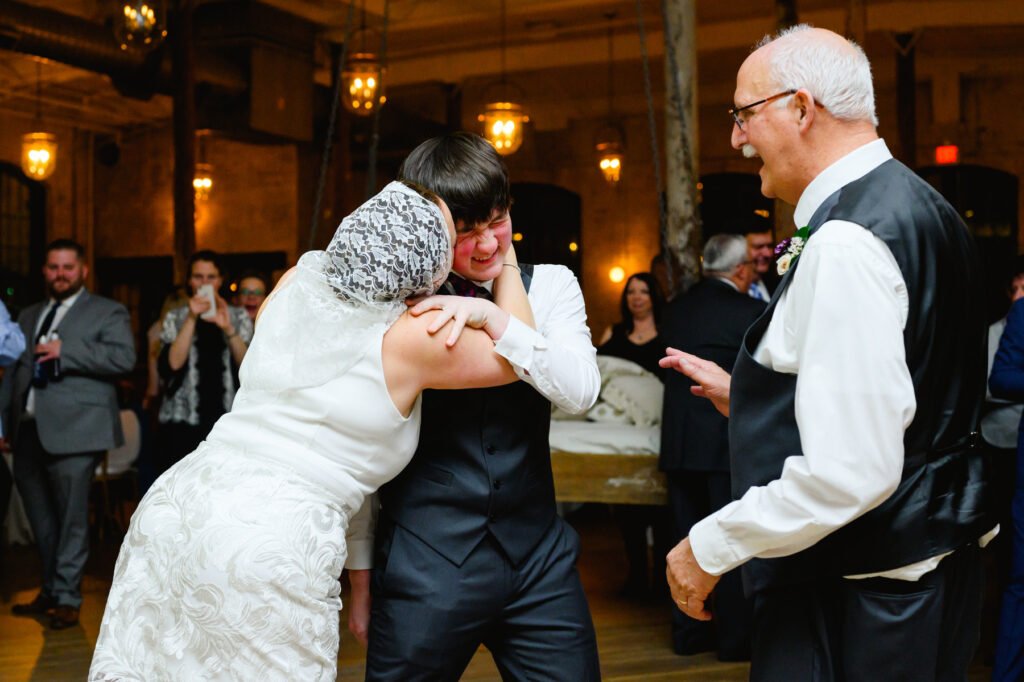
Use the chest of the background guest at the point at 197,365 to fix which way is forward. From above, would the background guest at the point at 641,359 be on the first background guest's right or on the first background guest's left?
on the first background guest's left

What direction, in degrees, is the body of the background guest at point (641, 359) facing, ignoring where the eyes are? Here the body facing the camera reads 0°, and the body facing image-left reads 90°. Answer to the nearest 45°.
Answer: approximately 0°

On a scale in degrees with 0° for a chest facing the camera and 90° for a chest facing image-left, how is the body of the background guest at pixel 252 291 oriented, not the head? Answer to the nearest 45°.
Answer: approximately 0°

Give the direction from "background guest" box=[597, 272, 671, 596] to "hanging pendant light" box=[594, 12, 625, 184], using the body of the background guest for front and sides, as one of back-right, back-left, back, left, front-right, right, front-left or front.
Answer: back

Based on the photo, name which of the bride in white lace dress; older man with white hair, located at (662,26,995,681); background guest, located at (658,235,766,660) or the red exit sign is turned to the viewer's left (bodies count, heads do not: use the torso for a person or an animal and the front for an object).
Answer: the older man with white hair

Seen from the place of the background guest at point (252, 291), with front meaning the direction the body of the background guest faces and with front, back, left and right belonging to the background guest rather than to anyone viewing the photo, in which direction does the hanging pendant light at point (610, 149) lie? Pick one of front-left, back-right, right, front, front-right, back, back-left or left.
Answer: back-left
